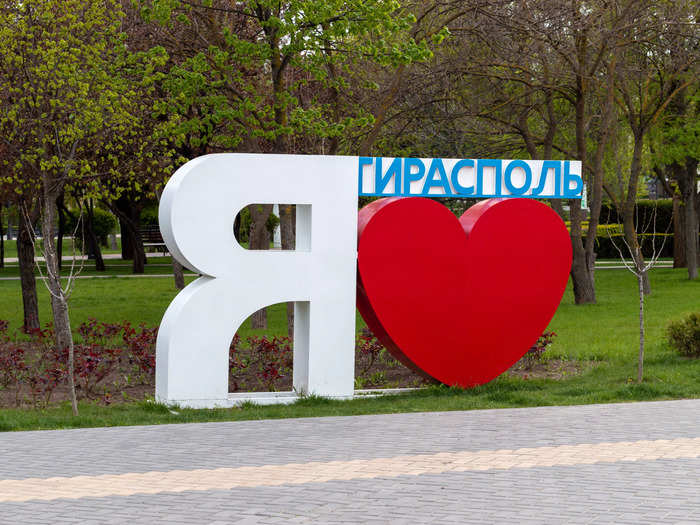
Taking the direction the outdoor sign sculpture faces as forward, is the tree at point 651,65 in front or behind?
behind

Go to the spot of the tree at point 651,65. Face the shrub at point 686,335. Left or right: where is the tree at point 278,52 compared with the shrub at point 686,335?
right

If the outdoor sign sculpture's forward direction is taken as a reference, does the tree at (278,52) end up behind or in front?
behind

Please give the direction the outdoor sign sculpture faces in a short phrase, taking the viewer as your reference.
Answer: facing the viewer

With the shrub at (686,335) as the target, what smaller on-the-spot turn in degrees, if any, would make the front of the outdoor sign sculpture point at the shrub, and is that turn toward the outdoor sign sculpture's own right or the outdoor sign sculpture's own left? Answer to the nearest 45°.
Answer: approximately 135° to the outdoor sign sculpture's own left

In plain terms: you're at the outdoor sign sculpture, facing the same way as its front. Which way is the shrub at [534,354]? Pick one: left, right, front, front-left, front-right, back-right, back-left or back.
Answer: back-left

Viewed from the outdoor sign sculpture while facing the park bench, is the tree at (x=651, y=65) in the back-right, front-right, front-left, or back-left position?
front-right

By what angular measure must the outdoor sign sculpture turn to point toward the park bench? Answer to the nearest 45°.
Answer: approximately 180°

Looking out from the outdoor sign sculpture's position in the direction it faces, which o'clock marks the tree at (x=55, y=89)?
The tree is roughly at 4 o'clock from the outdoor sign sculpture.
